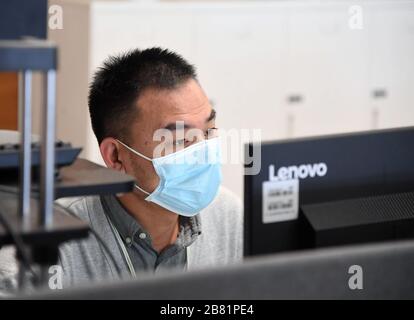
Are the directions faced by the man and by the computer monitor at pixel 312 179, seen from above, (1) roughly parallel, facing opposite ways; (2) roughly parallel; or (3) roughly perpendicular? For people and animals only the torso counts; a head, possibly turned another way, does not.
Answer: roughly parallel, facing opposite ways

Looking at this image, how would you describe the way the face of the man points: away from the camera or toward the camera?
toward the camera

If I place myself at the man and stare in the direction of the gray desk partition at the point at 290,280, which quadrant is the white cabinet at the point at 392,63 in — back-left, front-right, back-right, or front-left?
back-left

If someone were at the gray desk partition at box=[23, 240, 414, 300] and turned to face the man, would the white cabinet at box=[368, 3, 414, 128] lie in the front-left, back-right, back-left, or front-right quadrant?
front-right

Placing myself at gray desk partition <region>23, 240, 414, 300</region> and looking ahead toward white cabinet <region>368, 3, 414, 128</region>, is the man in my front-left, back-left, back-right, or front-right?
front-left

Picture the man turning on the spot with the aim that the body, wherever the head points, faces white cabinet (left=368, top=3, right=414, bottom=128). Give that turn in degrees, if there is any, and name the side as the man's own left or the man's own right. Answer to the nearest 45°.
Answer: approximately 90° to the man's own left

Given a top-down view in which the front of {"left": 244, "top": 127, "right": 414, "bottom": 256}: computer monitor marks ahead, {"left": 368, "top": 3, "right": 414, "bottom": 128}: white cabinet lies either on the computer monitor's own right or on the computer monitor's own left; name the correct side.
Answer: on the computer monitor's own right

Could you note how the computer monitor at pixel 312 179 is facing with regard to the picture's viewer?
facing away from the viewer and to the left of the viewer
